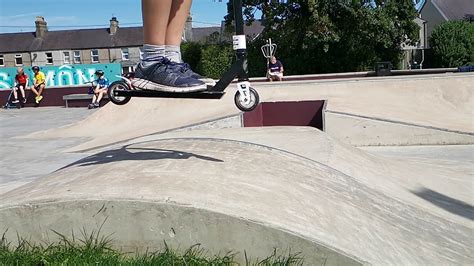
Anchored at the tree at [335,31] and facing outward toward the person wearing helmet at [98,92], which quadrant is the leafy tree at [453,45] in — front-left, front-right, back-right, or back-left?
back-left

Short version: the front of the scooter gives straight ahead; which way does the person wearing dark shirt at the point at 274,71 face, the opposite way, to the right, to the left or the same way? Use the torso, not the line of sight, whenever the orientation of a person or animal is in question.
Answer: to the right

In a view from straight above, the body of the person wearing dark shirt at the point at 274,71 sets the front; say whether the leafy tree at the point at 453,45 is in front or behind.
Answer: behind

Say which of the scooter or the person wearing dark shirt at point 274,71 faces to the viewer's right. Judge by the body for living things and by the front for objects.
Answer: the scooter

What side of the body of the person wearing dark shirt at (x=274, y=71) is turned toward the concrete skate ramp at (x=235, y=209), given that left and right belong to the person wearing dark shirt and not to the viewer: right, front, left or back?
front

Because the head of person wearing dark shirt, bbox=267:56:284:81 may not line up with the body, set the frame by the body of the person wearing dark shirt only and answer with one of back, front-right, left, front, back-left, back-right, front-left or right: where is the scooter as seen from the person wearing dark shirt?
front

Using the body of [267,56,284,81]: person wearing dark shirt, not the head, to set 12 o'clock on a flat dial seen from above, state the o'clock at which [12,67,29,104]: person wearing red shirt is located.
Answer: [12,67,29,104]: person wearing red shirt is roughly at 3 o'clock from [267,56,284,81]: person wearing dark shirt.

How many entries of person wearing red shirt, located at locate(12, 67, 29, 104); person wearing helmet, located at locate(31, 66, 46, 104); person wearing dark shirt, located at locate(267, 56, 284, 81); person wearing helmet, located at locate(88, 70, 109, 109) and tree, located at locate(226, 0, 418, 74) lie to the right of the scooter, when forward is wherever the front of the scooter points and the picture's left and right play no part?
0

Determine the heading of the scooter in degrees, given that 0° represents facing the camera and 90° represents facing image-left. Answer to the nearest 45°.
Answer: approximately 270°

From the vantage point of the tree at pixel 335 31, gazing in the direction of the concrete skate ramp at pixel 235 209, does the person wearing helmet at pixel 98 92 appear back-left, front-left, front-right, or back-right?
front-right

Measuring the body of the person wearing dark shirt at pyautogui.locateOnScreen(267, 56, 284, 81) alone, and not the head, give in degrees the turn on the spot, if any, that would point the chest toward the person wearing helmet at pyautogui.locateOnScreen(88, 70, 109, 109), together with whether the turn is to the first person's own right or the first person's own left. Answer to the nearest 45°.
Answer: approximately 90° to the first person's own right

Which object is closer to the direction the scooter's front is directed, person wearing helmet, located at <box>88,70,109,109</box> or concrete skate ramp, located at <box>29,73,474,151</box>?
the concrete skate ramp

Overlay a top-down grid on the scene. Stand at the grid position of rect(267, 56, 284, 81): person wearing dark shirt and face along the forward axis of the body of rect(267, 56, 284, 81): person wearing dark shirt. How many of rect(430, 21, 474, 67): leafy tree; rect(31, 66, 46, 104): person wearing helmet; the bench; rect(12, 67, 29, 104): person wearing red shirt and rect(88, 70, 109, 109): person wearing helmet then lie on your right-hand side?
4

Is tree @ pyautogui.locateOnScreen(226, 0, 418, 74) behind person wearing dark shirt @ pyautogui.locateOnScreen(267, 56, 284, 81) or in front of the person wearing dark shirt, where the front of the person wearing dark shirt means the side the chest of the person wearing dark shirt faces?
behind

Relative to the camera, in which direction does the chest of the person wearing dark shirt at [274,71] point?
toward the camera

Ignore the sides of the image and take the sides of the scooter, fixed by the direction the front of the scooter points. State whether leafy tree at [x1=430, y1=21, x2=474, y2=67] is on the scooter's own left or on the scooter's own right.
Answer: on the scooter's own left

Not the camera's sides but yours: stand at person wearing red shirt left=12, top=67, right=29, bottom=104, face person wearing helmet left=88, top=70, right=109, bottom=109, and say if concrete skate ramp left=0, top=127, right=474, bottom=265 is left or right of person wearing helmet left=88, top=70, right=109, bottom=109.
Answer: right

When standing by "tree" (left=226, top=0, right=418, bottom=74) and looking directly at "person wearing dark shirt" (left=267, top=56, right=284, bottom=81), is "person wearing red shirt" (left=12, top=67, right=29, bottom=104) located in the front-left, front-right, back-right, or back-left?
front-right
